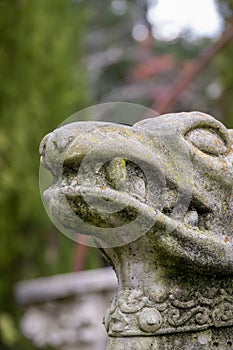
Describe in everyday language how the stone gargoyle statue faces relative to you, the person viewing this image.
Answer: facing to the left of the viewer
